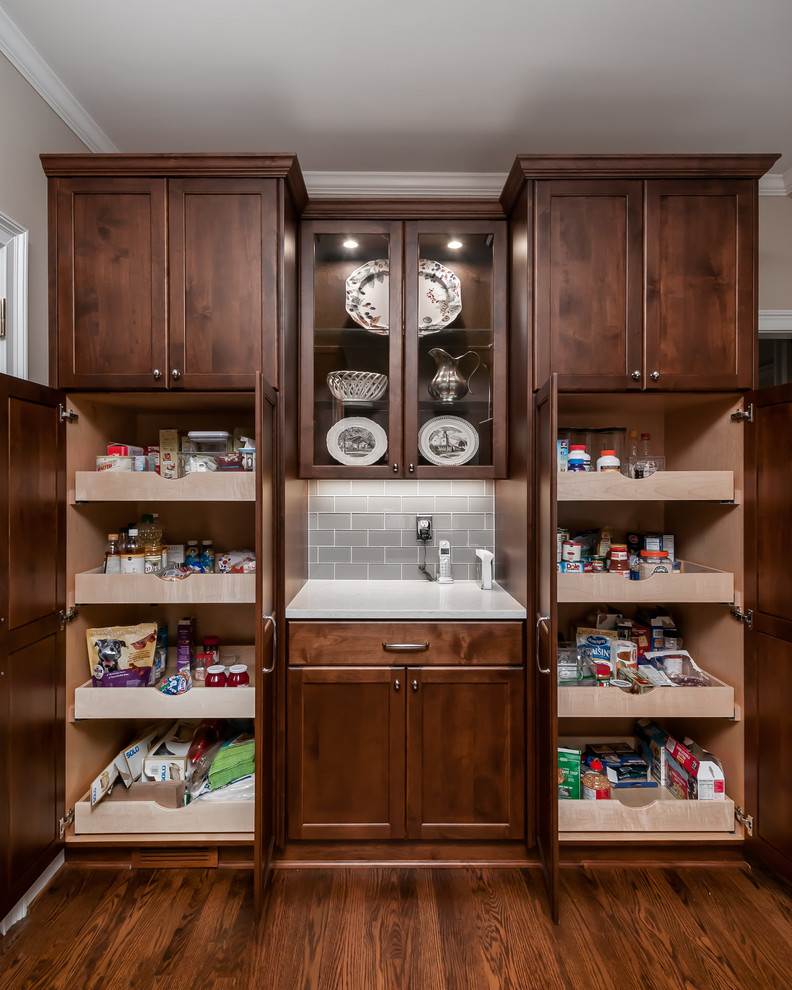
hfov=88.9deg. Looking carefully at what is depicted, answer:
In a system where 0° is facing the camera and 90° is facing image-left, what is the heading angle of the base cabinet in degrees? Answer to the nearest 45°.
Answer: approximately 0°

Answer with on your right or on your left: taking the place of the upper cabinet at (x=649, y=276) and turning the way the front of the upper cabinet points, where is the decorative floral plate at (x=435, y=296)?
on your right

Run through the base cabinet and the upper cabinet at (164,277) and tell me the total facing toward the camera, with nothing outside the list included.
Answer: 2

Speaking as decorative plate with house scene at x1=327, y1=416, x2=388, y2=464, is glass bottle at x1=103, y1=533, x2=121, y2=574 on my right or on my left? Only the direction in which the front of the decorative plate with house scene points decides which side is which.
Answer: on my right

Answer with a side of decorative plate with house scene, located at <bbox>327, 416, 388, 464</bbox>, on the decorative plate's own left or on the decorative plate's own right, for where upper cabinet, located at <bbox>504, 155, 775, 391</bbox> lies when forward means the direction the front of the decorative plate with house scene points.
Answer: on the decorative plate's own left
